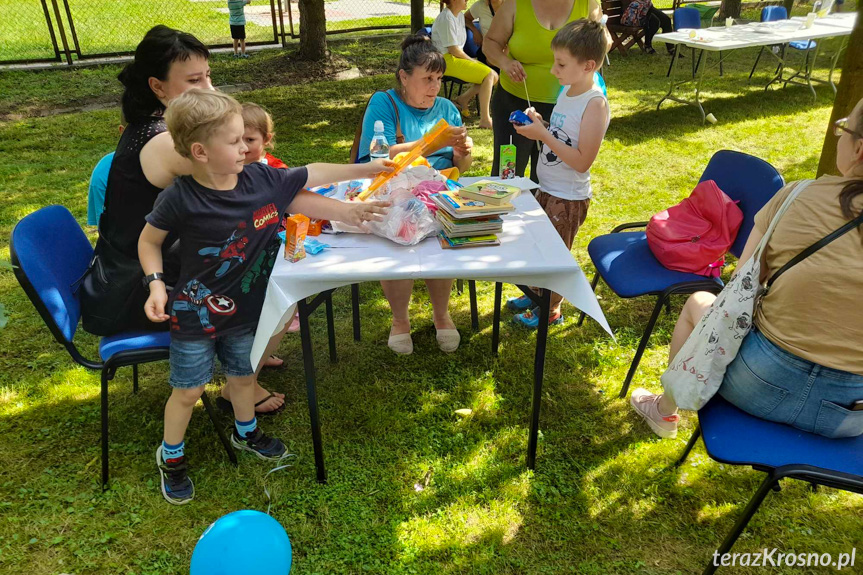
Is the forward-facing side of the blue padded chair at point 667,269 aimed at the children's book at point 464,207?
yes

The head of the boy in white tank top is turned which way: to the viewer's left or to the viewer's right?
to the viewer's left

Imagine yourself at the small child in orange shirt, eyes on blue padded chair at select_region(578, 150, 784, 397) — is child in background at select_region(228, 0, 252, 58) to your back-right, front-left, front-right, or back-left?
back-left

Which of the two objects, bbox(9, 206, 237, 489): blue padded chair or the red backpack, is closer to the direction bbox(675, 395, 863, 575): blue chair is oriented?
the blue padded chair

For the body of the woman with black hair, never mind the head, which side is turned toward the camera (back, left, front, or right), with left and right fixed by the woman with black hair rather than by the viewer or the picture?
right

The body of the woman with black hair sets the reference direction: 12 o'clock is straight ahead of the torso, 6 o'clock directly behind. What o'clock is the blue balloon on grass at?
The blue balloon on grass is roughly at 3 o'clock from the woman with black hair.

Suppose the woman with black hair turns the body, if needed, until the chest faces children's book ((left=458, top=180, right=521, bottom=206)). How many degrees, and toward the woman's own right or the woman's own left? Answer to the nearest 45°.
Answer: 0° — they already face it

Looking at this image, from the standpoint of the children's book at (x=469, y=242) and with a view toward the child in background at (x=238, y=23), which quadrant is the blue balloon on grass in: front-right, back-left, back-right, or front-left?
back-left

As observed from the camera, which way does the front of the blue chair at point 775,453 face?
facing to the left of the viewer

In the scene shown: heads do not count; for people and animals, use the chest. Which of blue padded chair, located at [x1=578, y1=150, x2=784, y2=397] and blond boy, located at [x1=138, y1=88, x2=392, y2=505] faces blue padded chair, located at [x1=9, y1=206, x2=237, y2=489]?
blue padded chair, located at [x1=578, y1=150, x2=784, y2=397]

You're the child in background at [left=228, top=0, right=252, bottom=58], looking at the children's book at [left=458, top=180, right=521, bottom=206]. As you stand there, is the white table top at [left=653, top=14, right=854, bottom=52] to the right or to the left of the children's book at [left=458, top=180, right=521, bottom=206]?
left

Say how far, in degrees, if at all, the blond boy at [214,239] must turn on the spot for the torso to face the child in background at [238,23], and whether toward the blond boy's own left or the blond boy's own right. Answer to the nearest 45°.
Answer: approximately 135° to the blond boy's own left
